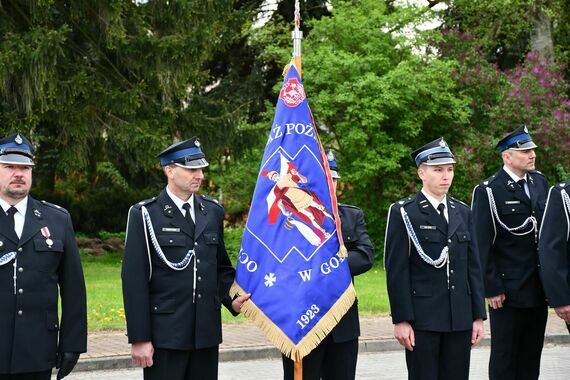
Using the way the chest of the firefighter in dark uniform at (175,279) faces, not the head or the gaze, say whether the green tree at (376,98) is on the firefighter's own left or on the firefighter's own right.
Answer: on the firefighter's own left

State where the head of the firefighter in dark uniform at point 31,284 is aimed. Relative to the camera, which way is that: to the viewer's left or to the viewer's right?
to the viewer's right

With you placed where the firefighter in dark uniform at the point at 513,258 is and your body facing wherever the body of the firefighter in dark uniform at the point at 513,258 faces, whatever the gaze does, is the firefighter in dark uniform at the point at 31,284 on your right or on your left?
on your right

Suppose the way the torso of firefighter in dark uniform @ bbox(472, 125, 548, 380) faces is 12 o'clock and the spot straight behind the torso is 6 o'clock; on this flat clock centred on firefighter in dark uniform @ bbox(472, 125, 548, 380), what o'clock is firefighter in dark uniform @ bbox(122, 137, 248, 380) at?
firefighter in dark uniform @ bbox(122, 137, 248, 380) is roughly at 3 o'clock from firefighter in dark uniform @ bbox(472, 125, 548, 380).

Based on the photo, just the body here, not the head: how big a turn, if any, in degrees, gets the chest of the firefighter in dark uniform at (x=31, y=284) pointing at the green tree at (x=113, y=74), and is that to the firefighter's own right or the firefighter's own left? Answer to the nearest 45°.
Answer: approximately 180°

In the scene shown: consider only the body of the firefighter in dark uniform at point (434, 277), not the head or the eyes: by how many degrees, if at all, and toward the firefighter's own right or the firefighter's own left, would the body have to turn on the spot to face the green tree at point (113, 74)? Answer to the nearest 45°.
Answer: approximately 180°

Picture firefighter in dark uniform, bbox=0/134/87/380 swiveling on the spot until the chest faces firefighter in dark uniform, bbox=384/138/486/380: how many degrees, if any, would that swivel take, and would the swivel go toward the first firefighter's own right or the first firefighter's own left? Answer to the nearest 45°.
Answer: approximately 90° to the first firefighter's own left
